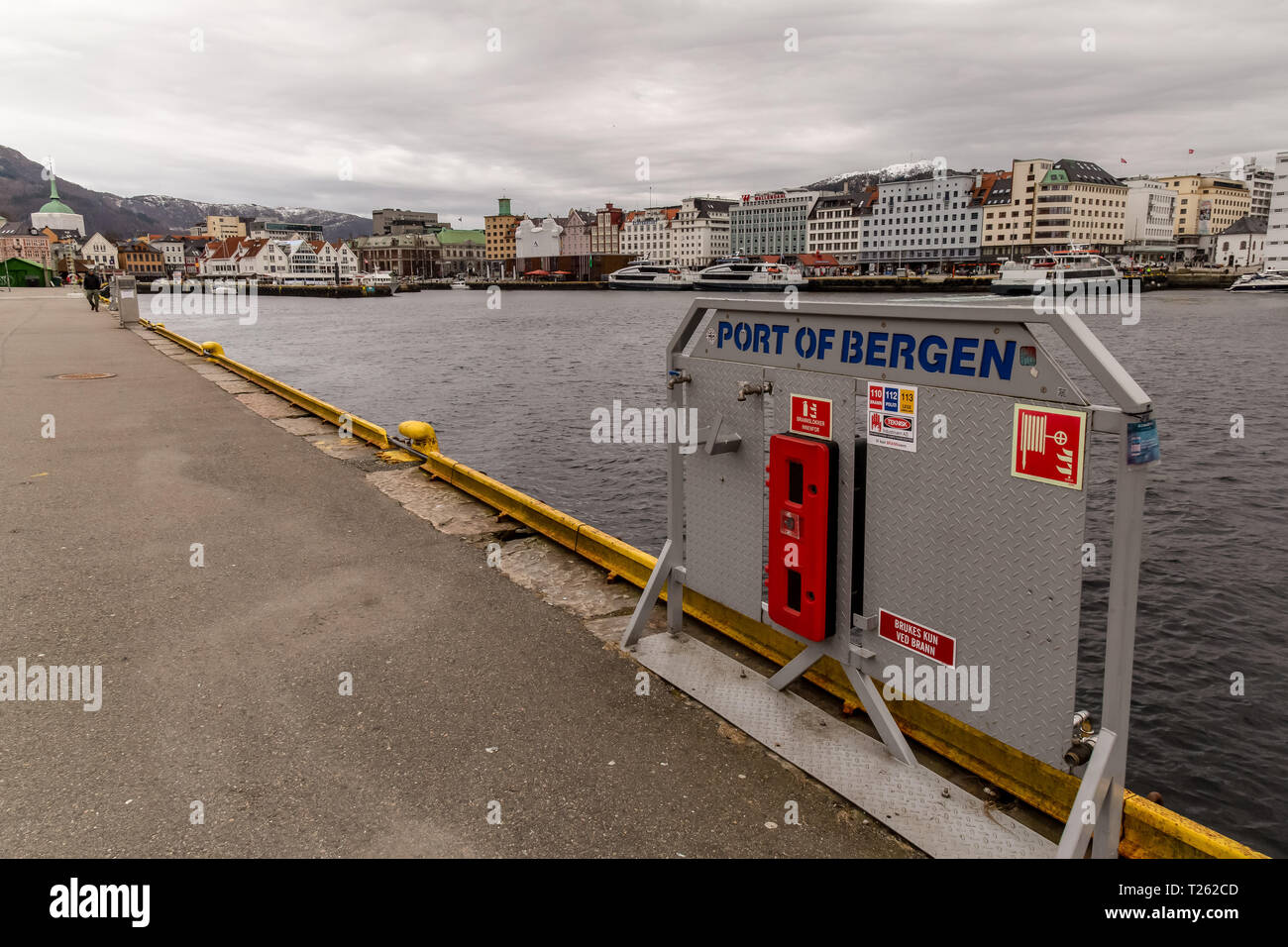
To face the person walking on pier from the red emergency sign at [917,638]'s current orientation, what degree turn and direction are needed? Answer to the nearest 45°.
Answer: approximately 90° to its right

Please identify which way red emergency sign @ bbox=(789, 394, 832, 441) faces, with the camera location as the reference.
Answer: facing the viewer and to the left of the viewer

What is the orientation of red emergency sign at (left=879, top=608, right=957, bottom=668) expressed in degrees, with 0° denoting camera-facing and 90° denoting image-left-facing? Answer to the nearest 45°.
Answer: approximately 45°

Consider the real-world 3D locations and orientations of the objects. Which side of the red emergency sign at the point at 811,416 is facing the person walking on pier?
right

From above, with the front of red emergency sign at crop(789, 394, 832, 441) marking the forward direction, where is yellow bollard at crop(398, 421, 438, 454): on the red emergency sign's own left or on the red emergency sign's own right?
on the red emergency sign's own right

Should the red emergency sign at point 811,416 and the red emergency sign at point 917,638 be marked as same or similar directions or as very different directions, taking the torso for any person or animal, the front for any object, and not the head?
same or similar directions

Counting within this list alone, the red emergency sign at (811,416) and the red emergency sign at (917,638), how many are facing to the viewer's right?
0
